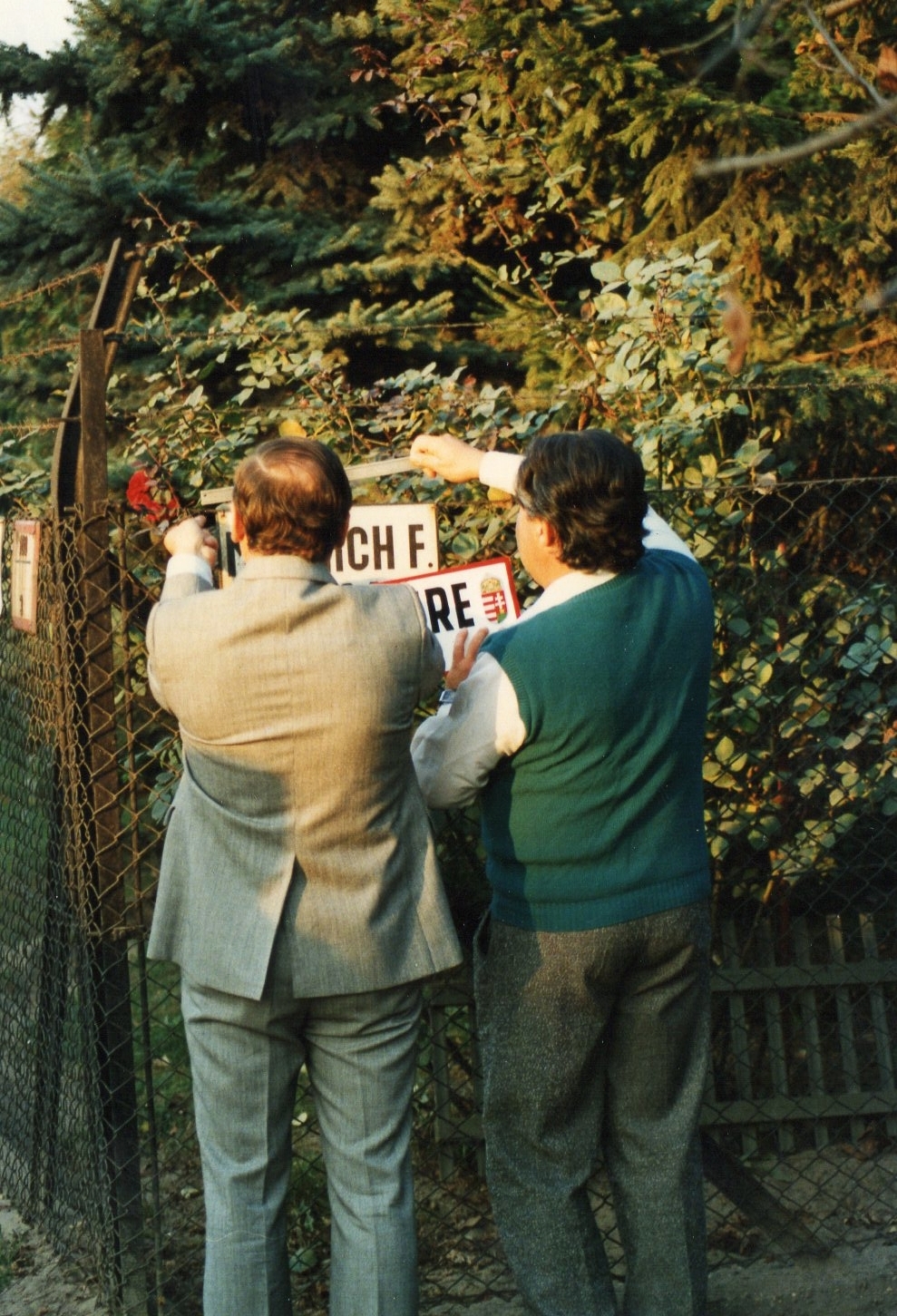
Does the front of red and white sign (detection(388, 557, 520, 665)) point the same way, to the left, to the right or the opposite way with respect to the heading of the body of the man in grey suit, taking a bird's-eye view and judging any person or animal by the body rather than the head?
the opposite way

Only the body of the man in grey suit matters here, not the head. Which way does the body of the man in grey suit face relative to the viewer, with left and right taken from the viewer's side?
facing away from the viewer

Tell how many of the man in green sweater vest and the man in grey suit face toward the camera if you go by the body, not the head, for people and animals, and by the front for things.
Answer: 0

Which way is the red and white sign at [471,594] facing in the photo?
toward the camera

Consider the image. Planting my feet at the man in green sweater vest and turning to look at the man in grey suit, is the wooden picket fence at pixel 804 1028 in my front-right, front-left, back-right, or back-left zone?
back-right

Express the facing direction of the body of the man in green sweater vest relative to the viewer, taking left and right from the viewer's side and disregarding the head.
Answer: facing away from the viewer and to the left of the viewer

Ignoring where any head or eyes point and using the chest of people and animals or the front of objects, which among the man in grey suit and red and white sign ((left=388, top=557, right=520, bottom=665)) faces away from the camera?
the man in grey suit

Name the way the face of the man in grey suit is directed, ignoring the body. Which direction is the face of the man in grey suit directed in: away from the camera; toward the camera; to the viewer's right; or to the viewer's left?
away from the camera

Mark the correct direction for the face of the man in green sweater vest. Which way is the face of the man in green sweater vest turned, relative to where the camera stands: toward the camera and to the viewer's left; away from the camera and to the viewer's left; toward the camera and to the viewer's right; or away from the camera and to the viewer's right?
away from the camera and to the viewer's left

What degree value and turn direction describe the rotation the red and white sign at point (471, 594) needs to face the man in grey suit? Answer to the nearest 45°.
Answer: approximately 45° to its right
